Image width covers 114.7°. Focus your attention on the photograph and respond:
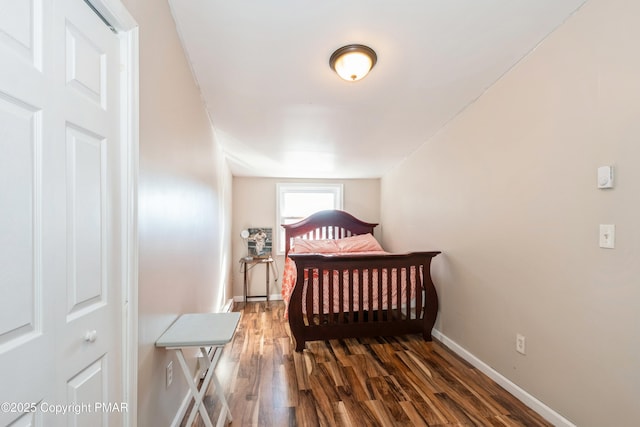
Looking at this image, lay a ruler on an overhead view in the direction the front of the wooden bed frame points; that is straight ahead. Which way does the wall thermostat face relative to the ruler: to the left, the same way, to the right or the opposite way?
to the right

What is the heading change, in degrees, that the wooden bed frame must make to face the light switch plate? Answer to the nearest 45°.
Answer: approximately 45° to its left

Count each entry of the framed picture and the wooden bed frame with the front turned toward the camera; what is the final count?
2

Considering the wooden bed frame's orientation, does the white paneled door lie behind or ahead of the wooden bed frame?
ahead

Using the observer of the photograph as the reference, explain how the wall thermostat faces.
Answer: facing the viewer and to the left of the viewer

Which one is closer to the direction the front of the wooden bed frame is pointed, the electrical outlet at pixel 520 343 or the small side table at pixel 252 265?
the electrical outlet

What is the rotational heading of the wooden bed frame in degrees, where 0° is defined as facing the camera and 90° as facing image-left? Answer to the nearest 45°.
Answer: approximately 0°

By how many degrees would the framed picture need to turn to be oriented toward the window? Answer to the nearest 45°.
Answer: approximately 90° to its left

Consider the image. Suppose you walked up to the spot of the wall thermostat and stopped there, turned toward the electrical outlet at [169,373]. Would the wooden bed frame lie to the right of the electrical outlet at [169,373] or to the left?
right

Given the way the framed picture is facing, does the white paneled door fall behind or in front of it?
in front

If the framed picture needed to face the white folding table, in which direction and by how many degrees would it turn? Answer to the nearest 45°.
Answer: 0° — it already faces it
